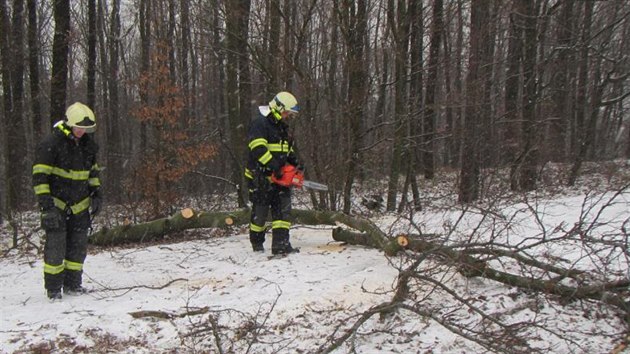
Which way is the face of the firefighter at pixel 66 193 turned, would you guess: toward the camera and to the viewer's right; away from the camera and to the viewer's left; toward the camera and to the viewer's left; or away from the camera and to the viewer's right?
toward the camera and to the viewer's right

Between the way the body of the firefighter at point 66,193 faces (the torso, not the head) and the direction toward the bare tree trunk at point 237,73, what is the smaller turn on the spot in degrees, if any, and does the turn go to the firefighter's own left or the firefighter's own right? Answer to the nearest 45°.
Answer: approximately 90° to the firefighter's own left

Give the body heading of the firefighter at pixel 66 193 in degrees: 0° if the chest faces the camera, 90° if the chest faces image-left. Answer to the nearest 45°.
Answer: approximately 315°

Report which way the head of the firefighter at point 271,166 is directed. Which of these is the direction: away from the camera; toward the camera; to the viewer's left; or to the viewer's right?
to the viewer's right

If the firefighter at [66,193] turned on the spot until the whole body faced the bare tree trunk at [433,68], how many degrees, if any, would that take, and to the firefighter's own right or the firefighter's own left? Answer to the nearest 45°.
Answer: approximately 90° to the firefighter's own left

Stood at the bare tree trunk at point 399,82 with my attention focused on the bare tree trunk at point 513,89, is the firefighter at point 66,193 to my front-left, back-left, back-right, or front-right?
back-right

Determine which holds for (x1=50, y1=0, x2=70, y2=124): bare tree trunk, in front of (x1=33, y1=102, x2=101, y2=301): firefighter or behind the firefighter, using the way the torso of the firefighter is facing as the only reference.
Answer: behind

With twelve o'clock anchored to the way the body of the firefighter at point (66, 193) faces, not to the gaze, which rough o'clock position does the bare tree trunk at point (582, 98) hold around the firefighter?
The bare tree trunk is roughly at 10 o'clock from the firefighter.

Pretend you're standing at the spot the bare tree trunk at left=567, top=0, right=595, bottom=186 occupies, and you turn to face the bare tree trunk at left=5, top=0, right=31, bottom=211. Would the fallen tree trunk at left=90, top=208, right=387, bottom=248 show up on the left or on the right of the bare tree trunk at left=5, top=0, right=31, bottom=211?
left

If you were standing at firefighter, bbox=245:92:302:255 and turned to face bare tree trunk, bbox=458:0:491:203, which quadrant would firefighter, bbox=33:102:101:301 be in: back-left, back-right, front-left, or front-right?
back-left

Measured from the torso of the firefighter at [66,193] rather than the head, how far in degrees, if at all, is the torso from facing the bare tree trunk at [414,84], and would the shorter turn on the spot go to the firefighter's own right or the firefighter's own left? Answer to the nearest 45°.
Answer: approximately 90° to the firefighter's own left

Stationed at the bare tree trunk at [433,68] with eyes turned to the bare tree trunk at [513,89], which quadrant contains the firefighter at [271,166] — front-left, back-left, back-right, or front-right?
back-right

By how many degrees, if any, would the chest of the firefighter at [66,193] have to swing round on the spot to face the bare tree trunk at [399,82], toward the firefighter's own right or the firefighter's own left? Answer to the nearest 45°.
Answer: approximately 90° to the firefighter's own left
